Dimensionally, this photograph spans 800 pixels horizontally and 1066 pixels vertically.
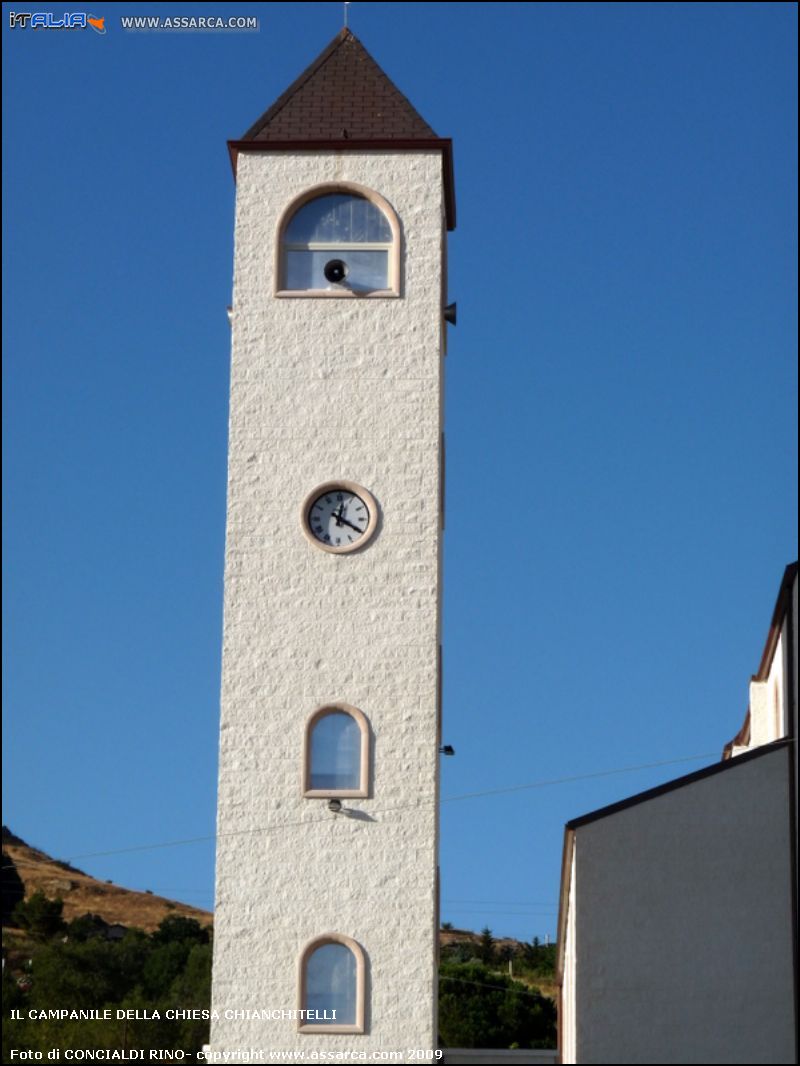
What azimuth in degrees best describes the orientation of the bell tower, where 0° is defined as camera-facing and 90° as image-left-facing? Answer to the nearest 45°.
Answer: approximately 0°

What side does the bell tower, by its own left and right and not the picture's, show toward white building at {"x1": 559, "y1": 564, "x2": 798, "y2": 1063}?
left
